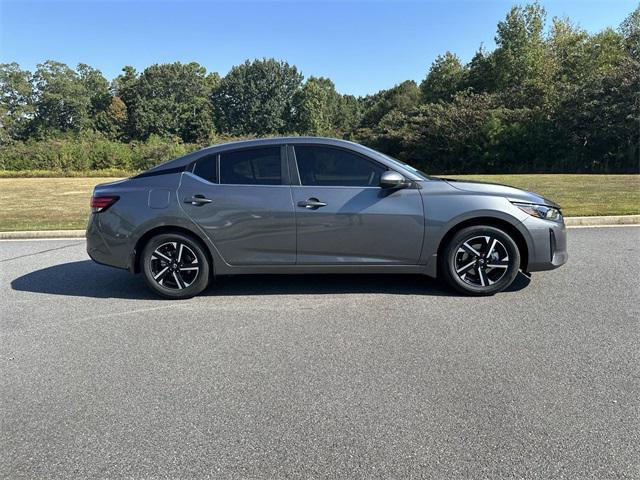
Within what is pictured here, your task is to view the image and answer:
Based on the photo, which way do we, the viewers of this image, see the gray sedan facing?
facing to the right of the viewer

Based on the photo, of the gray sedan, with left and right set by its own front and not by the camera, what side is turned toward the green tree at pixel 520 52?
left
